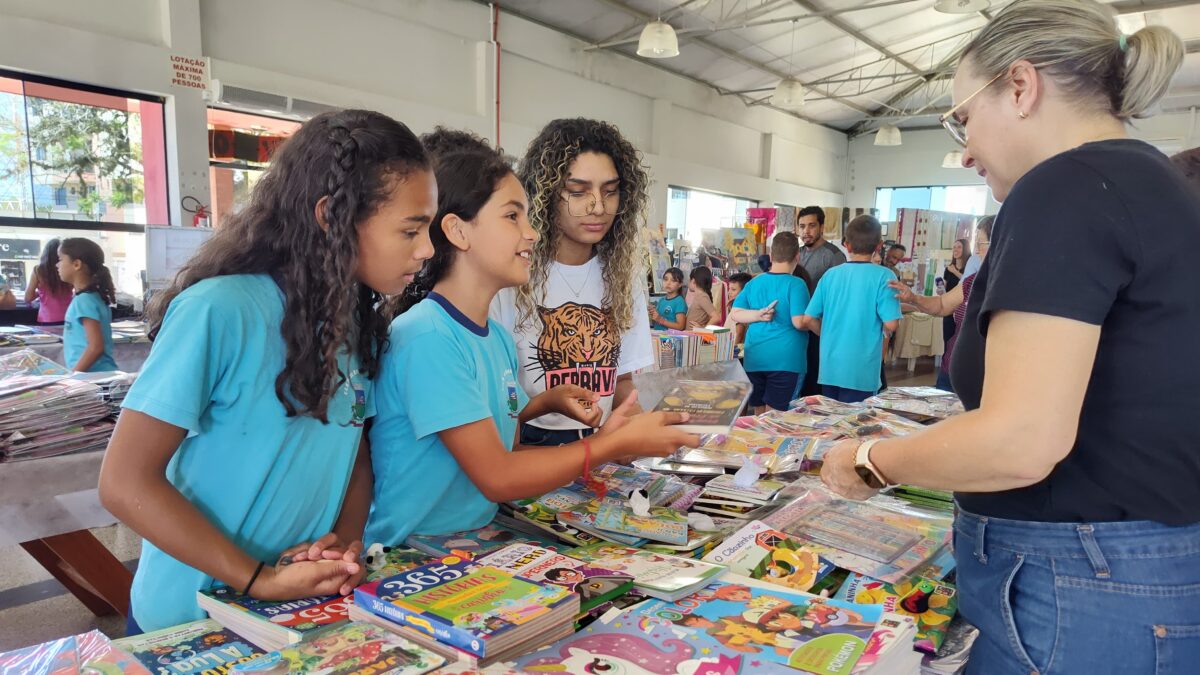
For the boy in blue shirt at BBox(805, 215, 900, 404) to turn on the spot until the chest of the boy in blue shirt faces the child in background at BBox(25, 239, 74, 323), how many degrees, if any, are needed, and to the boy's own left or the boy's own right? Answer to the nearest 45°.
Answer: approximately 90° to the boy's own left

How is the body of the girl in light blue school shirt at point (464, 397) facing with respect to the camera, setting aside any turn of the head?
to the viewer's right

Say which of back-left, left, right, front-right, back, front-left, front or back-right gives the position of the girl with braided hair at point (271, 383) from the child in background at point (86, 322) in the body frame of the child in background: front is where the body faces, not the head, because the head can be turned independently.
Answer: left

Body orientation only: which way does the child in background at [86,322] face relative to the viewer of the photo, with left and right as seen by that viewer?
facing to the left of the viewer

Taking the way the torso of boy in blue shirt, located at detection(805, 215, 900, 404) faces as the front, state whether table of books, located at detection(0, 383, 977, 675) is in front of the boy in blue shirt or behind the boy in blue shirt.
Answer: behind

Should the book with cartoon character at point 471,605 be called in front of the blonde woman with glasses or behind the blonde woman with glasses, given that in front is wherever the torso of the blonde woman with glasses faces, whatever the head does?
in front

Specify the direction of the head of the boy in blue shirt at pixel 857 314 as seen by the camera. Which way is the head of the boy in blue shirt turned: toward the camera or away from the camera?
away from the camera

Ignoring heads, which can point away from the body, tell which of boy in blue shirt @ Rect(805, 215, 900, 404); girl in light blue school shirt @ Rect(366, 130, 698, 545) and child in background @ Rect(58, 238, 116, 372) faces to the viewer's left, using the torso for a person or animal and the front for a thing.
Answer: the child in background

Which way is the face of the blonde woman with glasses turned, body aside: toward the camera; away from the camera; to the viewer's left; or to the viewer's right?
to the viewer's left

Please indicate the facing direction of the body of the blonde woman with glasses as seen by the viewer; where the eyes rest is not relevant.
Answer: to the viewer's left

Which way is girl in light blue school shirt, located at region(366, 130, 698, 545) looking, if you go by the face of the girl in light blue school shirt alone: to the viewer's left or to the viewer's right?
to the viewer's right

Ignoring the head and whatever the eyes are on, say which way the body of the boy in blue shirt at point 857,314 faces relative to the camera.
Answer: away from the camera

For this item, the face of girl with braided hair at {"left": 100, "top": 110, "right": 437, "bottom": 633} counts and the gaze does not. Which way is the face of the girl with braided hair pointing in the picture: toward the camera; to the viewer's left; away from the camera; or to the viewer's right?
to the viewer's right

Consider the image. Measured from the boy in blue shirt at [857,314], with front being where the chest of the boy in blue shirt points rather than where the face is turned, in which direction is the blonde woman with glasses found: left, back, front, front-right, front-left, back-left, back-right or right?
back

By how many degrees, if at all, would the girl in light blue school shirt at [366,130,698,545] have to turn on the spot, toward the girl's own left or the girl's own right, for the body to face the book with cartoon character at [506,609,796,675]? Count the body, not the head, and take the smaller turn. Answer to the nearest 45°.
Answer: approximately 45° to the girl's own right

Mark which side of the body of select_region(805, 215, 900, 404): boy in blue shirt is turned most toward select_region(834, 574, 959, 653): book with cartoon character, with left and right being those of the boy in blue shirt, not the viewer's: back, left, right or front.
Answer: back
